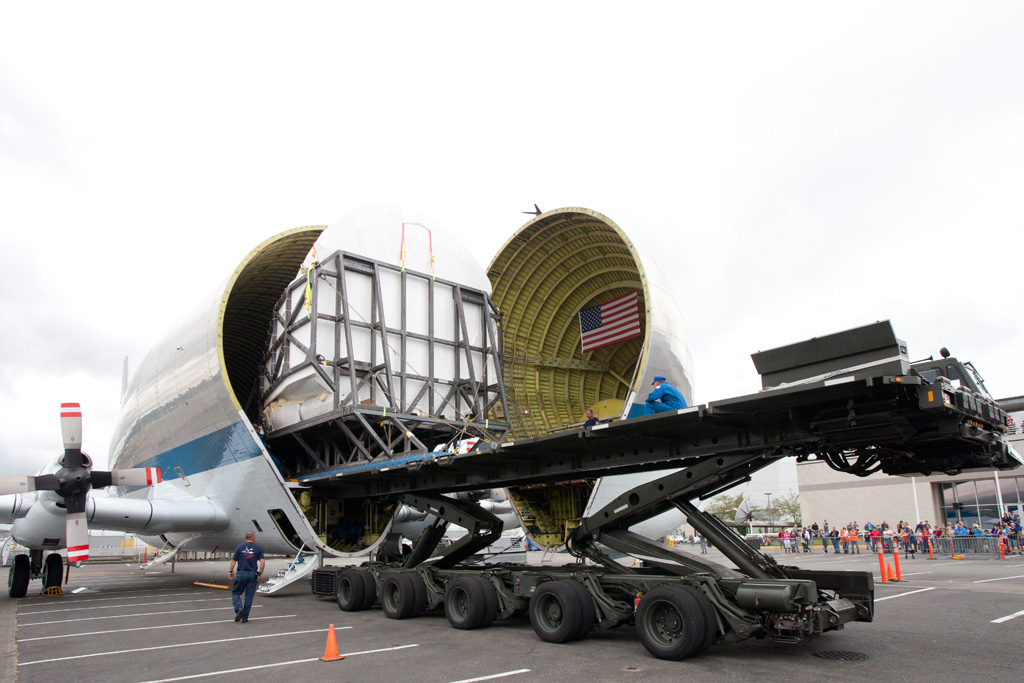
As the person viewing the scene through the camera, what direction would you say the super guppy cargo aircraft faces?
facing the viewer and to the right of the viewer

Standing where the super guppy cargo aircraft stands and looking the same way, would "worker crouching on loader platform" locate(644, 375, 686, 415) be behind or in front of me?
in front

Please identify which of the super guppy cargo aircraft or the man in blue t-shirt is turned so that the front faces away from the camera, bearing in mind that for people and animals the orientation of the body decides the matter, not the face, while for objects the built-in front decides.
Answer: the man in blue t-shirt

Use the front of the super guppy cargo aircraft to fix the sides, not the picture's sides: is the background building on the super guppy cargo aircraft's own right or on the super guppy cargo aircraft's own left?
on the super guppy cargo aircraft's own left

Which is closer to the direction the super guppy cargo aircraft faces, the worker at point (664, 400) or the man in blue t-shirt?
the worker

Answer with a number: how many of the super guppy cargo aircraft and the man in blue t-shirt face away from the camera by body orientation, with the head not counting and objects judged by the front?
1

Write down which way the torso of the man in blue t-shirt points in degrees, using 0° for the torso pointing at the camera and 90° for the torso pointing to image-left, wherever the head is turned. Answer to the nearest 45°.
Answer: approximately 180°
